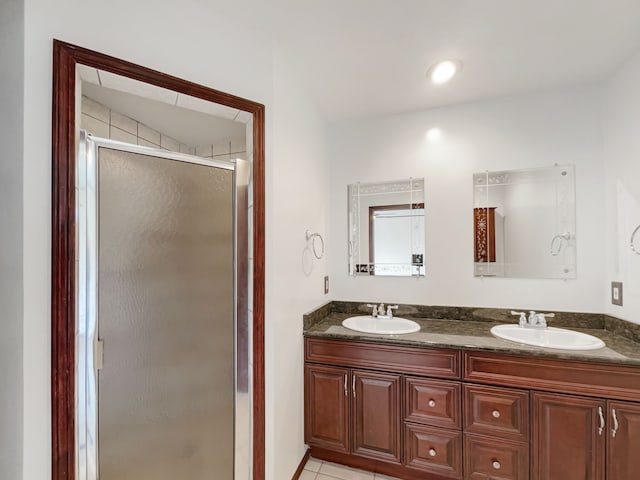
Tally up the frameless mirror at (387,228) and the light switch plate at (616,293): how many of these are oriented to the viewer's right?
0

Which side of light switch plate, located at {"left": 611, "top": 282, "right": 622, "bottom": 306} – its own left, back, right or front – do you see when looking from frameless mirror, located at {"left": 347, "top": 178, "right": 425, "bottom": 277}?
front

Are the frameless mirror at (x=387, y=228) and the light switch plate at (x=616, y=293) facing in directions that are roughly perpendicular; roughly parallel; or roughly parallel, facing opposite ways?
roughly perpendicular

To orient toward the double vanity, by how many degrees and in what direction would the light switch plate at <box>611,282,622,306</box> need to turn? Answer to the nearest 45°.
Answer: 0° — it already faces it

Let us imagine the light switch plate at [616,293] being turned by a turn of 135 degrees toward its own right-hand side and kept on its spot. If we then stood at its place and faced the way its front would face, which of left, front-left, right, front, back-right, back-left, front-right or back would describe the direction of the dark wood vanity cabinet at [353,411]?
back-left

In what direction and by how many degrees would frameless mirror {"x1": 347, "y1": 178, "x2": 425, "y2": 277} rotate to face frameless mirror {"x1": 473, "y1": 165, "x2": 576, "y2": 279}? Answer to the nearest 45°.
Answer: approximately 90° to its left

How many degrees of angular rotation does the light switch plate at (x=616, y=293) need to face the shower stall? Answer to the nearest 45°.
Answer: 0° — it already faces it

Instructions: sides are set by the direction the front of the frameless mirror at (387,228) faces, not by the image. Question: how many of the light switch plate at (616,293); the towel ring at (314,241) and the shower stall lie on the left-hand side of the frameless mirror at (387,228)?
1

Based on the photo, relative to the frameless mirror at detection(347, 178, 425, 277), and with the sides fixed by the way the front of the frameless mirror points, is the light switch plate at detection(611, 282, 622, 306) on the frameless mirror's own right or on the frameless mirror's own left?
on the frameless mirror's own left

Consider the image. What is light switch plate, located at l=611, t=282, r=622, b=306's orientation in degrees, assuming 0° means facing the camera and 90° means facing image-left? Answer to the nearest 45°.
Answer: approximately 45°

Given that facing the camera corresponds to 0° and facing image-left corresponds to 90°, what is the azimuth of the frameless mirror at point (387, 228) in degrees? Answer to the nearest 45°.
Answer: approximately 0°
